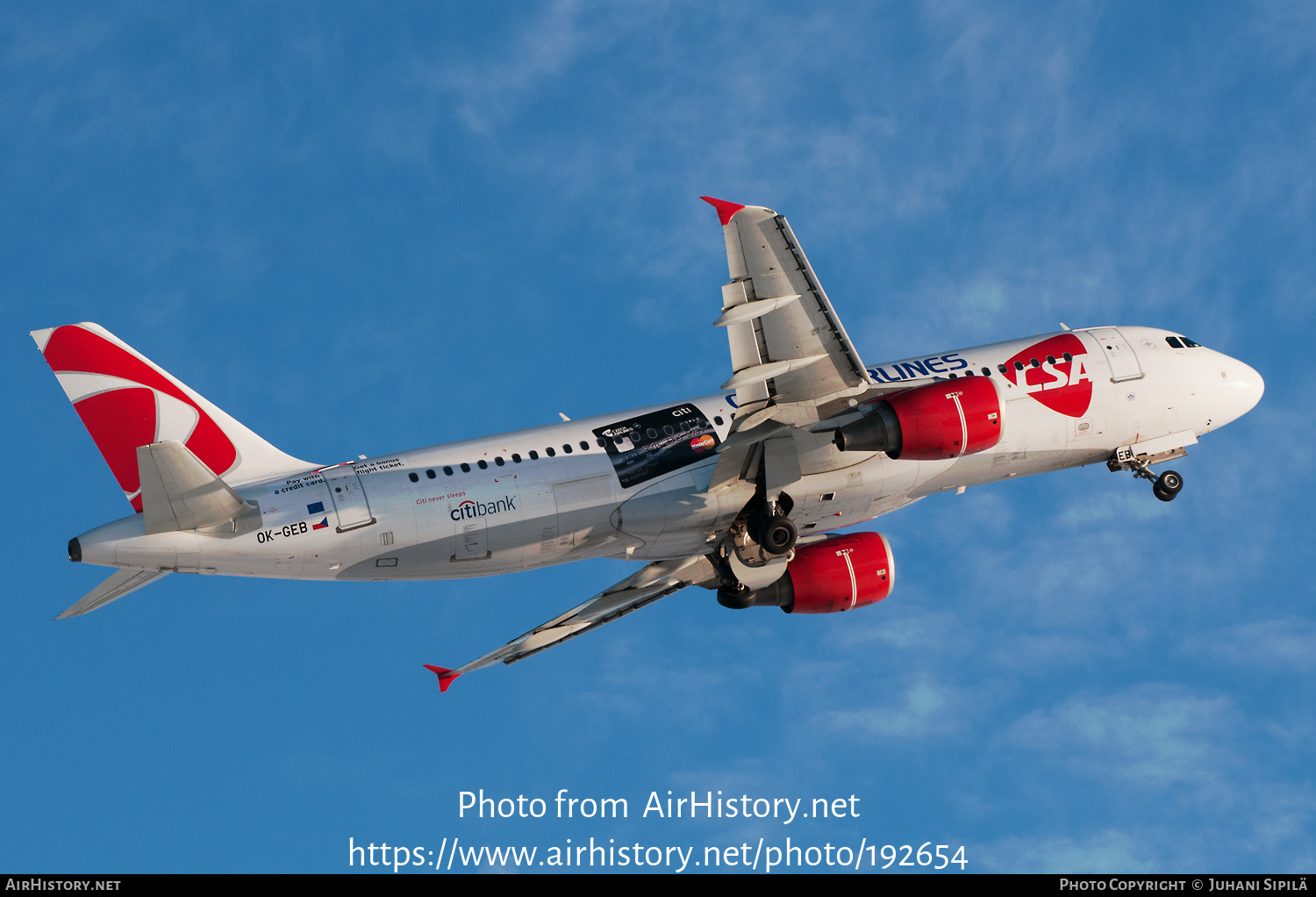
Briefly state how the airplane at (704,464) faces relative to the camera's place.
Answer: facing to the right of the viewer
